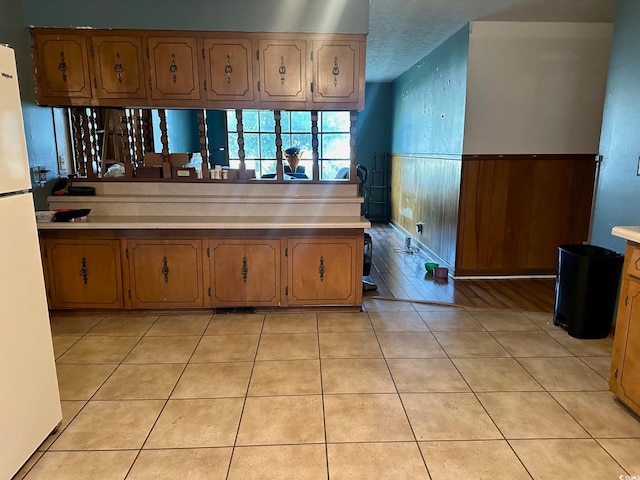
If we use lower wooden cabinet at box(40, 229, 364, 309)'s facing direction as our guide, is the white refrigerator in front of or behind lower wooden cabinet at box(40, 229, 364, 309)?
in front

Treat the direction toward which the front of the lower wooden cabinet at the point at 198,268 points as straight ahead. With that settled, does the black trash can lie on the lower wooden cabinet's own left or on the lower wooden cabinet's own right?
on the lower wooden cabinet's own left

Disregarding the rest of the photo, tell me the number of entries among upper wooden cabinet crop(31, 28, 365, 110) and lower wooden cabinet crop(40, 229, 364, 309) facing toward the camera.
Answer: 2

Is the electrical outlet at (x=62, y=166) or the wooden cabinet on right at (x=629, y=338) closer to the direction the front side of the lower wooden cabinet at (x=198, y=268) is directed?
the wooden cabinet on right

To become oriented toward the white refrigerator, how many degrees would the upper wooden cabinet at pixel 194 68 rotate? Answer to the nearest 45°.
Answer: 0° — it already faces it

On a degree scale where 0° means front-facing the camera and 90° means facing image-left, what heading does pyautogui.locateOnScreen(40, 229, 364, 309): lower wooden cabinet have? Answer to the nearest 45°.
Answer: approximately 0°
